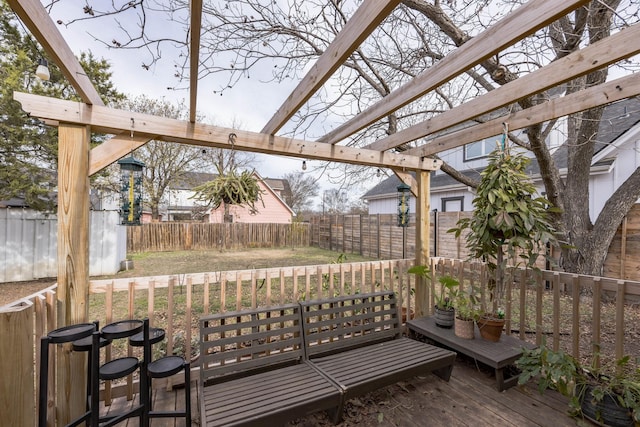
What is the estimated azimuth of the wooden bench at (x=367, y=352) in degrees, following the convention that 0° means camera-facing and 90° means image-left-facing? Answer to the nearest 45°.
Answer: approximately 315°

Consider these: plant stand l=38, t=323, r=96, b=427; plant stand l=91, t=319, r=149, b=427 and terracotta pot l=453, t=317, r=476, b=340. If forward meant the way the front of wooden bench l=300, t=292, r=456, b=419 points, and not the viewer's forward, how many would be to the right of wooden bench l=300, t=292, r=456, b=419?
2

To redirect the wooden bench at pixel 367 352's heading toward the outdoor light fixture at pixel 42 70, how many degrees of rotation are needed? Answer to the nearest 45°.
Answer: approximately 135° to its right

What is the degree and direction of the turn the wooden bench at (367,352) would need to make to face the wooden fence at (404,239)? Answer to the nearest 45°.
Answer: approximately 135° to its left

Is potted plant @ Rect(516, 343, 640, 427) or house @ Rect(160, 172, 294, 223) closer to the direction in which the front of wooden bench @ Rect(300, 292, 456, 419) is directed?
the potted plant

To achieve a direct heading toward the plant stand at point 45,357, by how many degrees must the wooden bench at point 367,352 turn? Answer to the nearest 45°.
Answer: approximately 90° to its right

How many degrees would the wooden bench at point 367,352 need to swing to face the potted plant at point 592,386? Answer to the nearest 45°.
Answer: approximately 45° to its left

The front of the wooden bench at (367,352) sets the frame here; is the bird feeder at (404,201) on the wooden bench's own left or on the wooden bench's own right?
on the wooden bench's own left

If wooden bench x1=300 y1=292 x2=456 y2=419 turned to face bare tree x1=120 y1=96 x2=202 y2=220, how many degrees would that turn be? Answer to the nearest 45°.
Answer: approximately 180°

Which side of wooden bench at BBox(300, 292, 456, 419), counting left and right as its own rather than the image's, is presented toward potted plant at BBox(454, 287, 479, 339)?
left

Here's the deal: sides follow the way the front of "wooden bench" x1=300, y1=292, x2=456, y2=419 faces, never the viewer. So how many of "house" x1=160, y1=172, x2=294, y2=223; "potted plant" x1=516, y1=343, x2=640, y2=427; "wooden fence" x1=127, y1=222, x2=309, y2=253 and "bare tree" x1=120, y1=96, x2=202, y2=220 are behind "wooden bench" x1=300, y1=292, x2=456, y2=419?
3

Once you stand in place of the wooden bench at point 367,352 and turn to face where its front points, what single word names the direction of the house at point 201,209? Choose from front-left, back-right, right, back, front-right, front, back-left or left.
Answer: back

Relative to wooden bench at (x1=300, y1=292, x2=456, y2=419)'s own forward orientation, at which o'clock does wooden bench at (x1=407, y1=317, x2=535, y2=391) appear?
wooden bench at (x1=407, y1=317, x2=535, y2=391) is roughly at 10 o'clock from wooden bench at (x1=300, y1=292, x2=456, y2=419).
